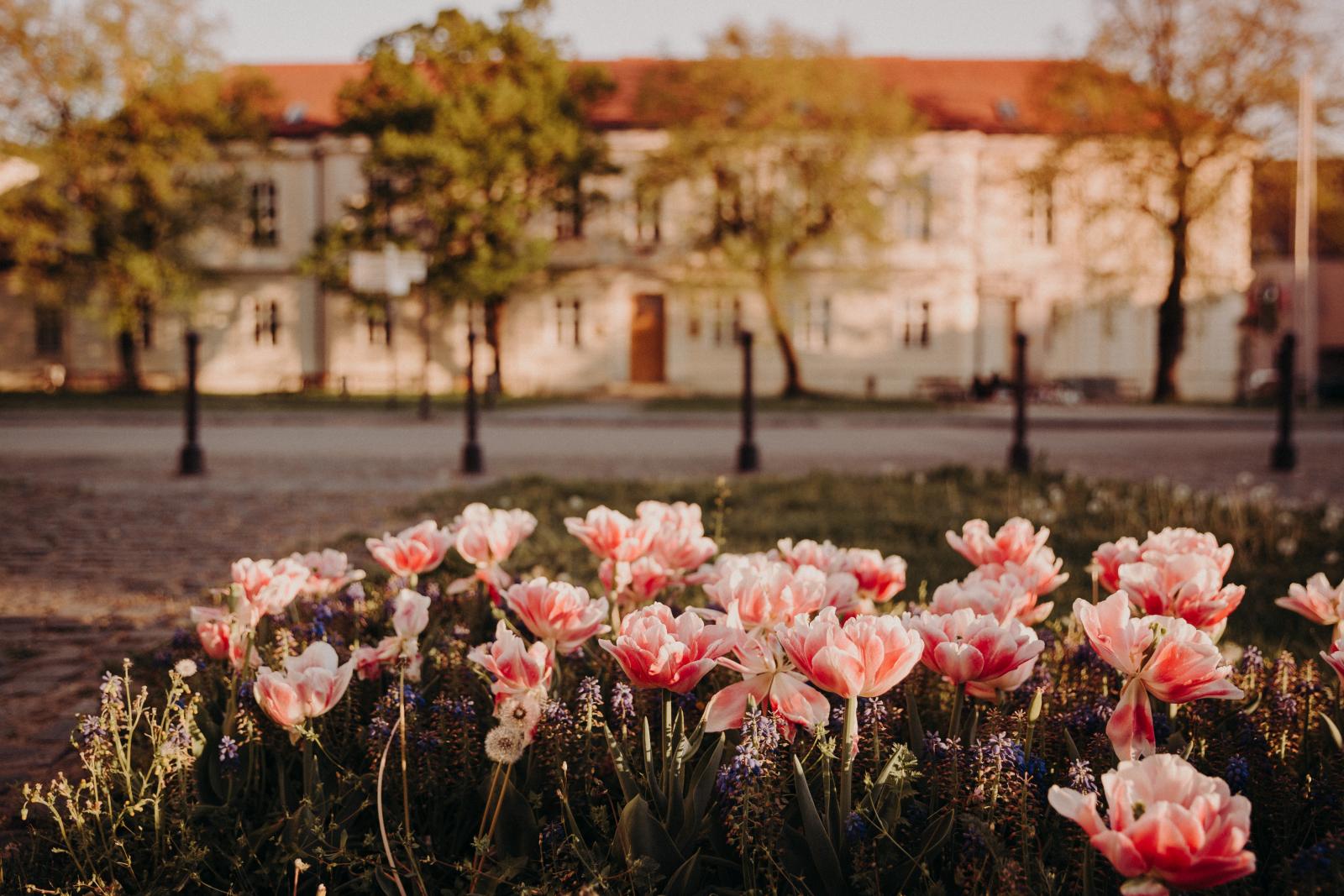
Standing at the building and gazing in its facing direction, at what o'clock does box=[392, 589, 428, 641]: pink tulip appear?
The pink tulip is roughly at 12 o'clock from the building.

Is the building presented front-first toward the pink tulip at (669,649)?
yes

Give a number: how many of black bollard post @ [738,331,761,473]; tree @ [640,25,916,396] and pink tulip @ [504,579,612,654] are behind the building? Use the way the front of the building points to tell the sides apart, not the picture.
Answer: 0

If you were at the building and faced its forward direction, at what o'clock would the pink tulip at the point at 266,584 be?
The pink tulip is roughly at 12 o'clock from the building.

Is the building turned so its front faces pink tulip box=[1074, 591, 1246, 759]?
yes

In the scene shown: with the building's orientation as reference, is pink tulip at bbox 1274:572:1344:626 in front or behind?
in front

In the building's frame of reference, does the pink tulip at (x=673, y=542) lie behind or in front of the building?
in front

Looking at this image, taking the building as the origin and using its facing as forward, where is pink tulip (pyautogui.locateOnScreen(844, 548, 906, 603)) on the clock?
The pink tulip is roughly at 12 o'clock from the building.

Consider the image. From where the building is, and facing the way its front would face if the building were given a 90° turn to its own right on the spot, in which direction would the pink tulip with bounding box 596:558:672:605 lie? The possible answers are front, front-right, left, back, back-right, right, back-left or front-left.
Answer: left

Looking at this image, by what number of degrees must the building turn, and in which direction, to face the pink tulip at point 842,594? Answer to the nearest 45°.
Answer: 0° — it already faces it

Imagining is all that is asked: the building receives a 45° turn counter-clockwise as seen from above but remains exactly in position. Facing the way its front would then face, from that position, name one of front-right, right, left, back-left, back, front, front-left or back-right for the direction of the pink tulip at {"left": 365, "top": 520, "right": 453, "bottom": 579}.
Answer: front-right

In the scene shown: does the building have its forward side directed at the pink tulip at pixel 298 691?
yes

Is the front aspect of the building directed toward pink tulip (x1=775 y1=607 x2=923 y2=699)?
yes

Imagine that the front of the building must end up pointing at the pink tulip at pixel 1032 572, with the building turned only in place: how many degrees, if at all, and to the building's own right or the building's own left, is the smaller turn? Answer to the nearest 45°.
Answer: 0° — it already faces it

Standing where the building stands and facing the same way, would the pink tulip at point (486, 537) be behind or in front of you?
in front

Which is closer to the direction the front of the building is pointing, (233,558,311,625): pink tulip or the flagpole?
the pink tulip

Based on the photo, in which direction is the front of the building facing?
toward the camera

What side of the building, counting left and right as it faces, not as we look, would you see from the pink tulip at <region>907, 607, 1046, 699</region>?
front
